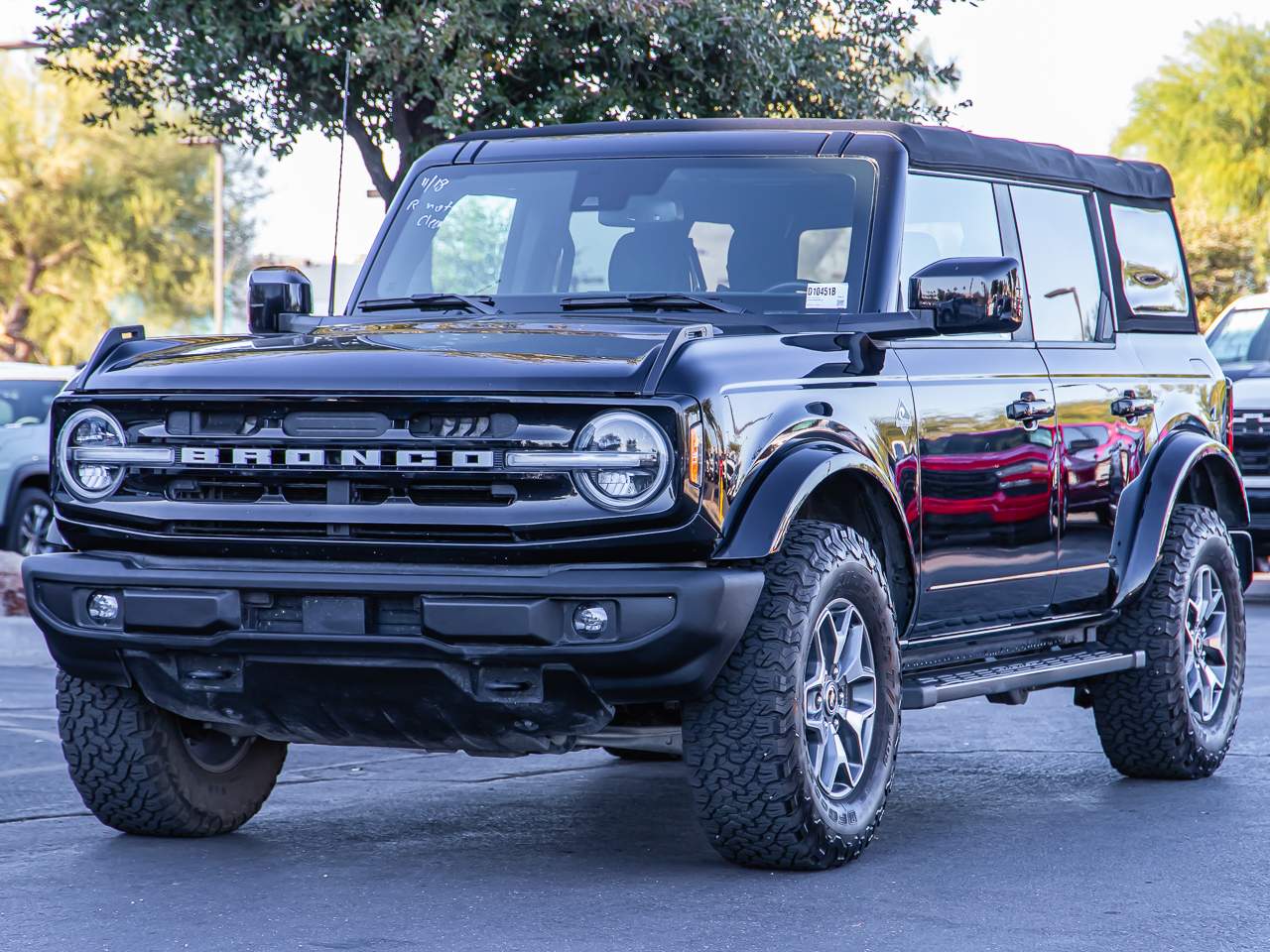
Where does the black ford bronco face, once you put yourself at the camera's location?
facing the viewer and to the left of the viewer

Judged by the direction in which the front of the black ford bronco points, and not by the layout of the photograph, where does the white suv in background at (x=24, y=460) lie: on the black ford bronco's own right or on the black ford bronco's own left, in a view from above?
on the black ford bronco's own right

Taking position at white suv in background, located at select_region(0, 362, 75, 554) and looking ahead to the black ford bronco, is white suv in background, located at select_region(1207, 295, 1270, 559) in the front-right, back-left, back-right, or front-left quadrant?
front-left

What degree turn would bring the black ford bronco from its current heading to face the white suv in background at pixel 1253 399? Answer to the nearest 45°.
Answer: approximately 180°

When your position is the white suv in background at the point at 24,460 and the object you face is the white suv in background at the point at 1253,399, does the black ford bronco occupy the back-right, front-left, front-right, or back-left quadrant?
front-right
